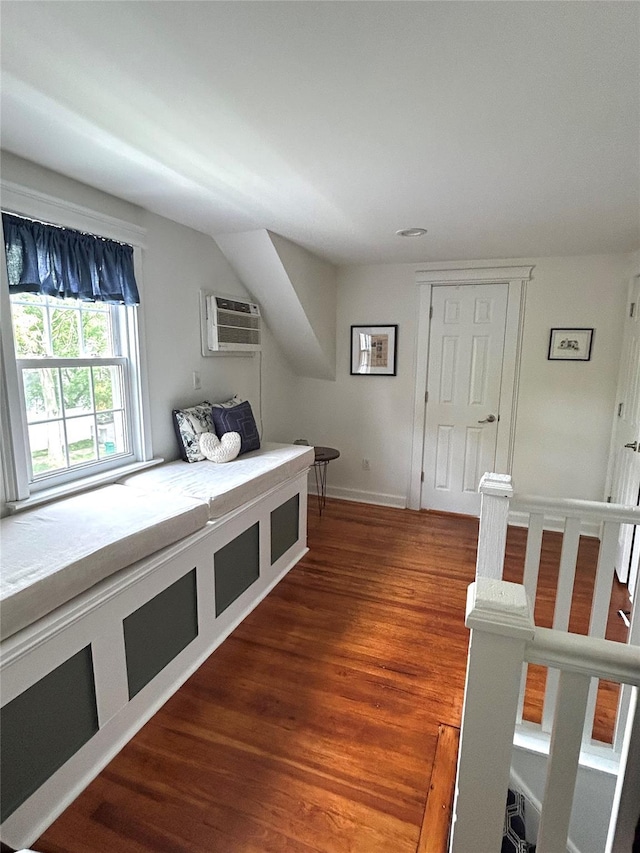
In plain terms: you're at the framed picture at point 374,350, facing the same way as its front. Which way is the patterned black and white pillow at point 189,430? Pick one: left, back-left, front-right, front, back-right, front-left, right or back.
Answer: front-right

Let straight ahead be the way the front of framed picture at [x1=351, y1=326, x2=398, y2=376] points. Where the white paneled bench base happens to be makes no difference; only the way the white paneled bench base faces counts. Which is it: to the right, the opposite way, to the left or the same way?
to the left

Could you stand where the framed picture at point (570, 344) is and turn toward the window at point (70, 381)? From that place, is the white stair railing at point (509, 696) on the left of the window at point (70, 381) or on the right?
left

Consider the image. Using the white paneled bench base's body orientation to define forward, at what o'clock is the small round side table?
The small round side table is roughly at 9 o'clock from the white paneled bench base.

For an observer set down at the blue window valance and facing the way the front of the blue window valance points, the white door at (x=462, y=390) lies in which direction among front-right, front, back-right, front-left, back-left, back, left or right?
front-left

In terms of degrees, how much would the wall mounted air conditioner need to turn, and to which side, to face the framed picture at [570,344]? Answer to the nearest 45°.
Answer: approximately 45° to its left

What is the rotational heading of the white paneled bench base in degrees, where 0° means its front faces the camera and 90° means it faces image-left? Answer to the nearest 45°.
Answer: approximately 315°

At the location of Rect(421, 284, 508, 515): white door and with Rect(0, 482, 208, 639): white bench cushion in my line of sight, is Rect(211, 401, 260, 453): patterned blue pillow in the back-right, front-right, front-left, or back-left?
front-right

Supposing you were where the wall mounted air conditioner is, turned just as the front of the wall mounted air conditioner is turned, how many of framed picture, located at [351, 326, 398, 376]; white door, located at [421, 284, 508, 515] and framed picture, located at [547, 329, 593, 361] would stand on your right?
0

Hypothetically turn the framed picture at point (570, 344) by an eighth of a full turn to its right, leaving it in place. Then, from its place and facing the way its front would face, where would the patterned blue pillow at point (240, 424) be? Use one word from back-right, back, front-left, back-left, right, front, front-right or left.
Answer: front

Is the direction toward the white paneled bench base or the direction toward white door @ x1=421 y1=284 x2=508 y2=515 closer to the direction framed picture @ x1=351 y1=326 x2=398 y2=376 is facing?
the white paneled bench base

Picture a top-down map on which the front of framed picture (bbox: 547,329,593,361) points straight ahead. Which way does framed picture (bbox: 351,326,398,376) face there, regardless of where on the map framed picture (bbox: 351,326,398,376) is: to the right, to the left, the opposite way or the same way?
the same way

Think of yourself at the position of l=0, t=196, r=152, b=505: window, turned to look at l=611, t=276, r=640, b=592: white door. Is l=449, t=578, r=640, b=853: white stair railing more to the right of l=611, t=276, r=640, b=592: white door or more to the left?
right

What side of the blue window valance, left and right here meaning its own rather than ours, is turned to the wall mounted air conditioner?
left

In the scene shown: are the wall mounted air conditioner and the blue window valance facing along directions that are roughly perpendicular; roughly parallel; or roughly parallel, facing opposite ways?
roughly parallel

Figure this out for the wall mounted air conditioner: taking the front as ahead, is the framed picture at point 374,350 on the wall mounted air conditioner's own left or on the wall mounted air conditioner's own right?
on the wall mounted air conditioner's own left

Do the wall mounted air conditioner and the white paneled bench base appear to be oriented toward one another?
no

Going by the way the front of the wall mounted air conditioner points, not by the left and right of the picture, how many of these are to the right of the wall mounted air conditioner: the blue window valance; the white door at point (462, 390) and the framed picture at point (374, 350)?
1

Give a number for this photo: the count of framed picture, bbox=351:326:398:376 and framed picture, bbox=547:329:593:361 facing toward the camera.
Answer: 2

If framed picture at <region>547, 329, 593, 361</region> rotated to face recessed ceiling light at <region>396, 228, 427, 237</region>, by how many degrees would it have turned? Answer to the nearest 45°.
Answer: approximately 45° to its right

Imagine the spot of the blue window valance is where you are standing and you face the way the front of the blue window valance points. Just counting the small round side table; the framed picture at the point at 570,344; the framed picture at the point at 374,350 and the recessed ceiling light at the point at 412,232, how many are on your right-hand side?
0

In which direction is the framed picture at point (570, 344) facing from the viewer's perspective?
toward the camera
